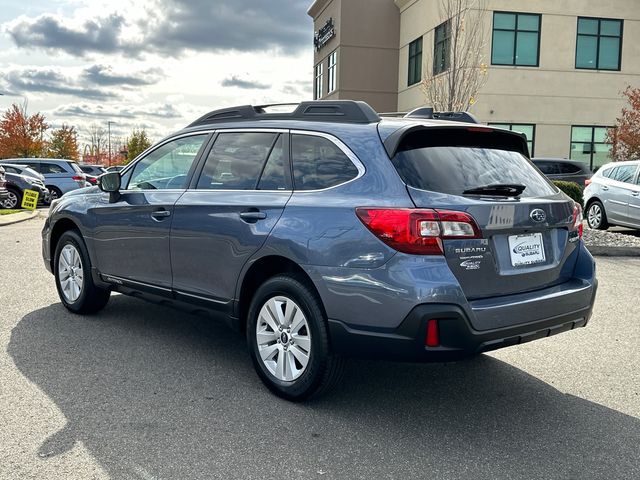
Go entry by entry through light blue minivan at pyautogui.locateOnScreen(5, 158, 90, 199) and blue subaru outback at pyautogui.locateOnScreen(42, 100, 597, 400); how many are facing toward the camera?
0

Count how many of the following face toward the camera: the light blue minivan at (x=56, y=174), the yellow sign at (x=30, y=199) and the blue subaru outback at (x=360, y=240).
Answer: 1

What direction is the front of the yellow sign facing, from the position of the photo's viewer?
facing the viewer

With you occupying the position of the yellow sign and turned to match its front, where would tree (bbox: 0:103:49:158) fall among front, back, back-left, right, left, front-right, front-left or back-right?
back

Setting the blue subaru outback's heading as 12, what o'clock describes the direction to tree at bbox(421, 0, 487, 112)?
The tree is roughly at 2 o'clock from the blue subaru outback.

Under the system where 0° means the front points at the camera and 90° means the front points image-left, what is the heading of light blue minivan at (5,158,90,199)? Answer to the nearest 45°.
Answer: approximately 135°

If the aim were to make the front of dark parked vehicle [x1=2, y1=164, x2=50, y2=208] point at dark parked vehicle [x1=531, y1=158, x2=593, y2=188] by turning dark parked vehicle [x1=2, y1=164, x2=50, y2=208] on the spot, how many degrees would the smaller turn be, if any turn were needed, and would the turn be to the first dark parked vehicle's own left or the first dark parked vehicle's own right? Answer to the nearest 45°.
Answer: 0° — it already faces it

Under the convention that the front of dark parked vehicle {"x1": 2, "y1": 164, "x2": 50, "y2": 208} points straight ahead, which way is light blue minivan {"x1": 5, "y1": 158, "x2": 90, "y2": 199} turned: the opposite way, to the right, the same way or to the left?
the opposite way

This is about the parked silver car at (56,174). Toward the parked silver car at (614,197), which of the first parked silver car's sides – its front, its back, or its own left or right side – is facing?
back

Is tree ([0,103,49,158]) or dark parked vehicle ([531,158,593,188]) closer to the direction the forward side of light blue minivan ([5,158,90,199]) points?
the tree

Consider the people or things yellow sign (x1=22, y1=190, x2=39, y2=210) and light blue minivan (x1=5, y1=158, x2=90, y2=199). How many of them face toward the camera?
1

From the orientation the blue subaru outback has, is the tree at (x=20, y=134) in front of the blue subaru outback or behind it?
in front

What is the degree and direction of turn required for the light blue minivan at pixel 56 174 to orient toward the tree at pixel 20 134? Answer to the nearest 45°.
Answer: approximately 45° to its right

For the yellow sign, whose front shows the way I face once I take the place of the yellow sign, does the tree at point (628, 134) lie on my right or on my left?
on my left
